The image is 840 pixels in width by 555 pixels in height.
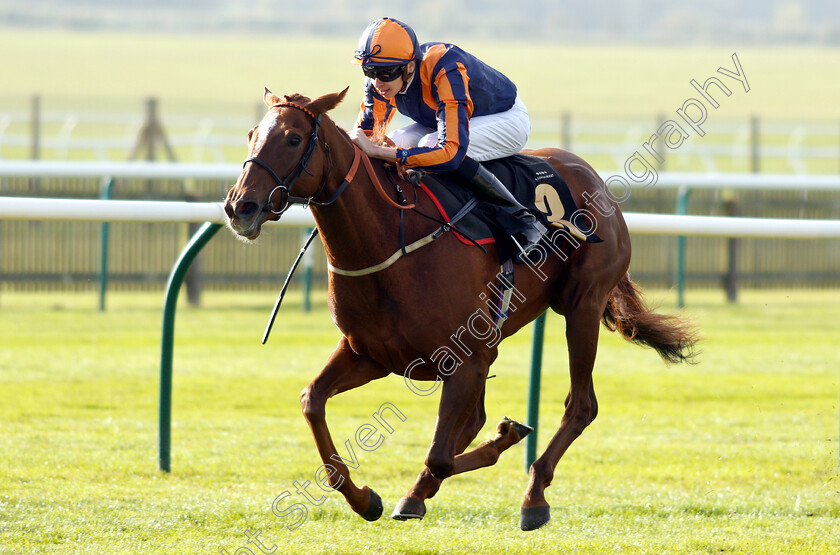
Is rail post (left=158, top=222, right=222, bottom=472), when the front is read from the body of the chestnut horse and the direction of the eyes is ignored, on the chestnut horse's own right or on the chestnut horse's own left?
on the chestnut horse's own right

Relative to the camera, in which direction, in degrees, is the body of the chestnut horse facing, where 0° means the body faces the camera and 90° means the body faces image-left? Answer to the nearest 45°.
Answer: approximately 45°

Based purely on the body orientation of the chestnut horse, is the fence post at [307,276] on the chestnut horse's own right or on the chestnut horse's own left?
on the chestnut horse's own right

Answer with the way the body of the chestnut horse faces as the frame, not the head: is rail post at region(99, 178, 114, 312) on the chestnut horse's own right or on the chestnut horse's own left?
on the chestnut horse's own right
